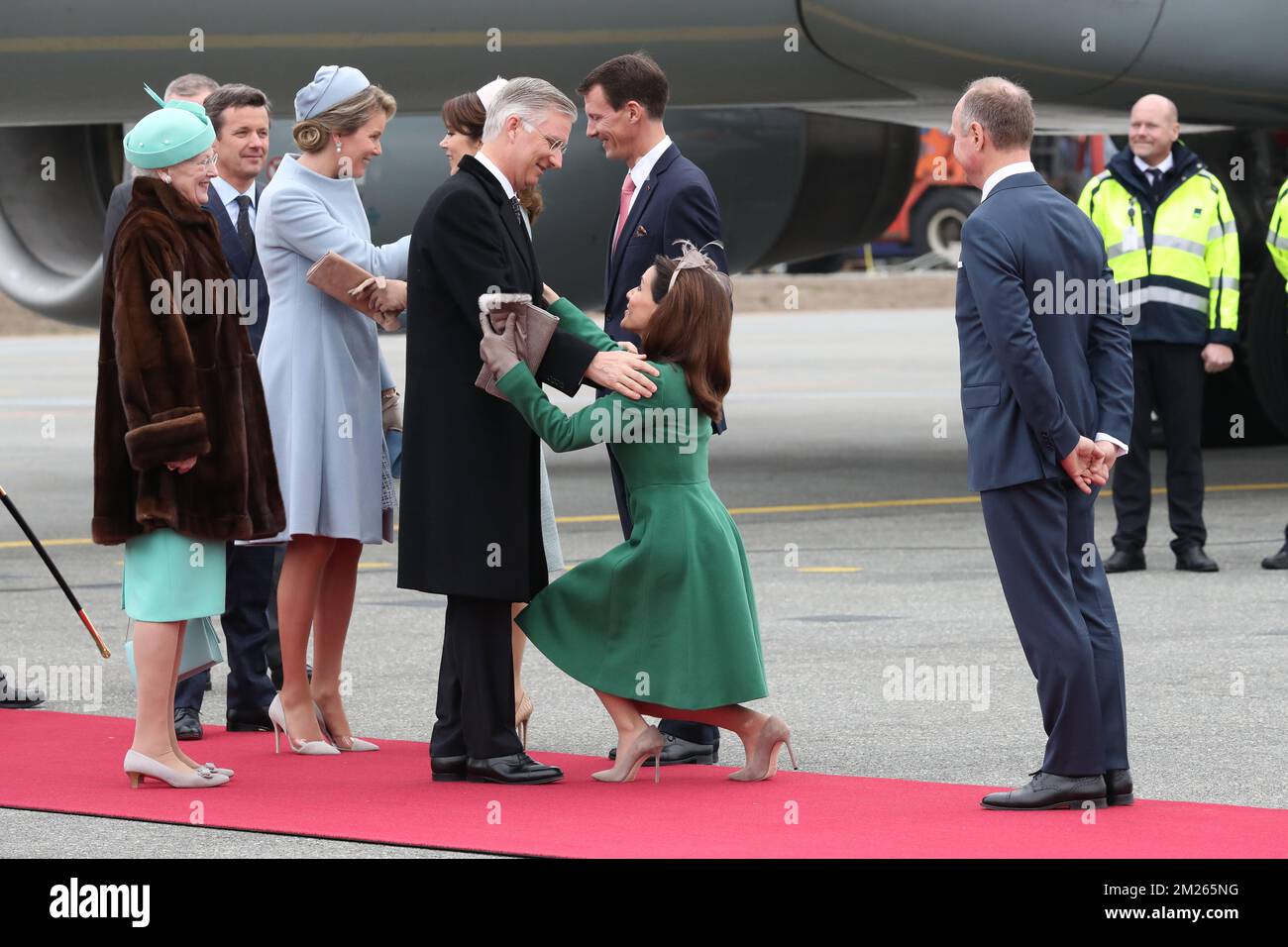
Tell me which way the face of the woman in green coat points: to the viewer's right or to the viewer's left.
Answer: to the viewer's left

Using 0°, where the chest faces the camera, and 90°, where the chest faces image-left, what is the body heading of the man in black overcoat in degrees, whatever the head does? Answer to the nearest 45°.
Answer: approximately 270°

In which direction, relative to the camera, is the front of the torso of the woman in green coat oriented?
to the viewer's left

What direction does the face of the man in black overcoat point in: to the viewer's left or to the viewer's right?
to the viewer's right

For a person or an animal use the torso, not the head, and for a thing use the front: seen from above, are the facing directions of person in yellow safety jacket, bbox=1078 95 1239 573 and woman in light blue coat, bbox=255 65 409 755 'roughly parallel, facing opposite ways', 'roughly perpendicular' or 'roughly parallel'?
roughly perpendicular

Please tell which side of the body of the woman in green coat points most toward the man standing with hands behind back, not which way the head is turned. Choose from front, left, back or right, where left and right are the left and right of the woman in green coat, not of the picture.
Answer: back

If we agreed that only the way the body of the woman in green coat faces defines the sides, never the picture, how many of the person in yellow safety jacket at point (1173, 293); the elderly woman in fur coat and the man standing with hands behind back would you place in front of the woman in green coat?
1

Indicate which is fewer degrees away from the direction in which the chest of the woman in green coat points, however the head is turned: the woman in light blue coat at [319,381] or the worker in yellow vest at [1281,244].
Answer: the woman in light blue coat

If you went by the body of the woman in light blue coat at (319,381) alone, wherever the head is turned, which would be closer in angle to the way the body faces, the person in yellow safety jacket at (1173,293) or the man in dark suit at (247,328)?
the person in yellow safety jacket

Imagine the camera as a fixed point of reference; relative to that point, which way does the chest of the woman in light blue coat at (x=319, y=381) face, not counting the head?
to the viewer's right

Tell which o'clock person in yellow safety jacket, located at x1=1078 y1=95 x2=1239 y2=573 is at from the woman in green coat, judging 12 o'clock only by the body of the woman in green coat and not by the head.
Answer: The person in yellow safety jacket is roughly at 4 o'clock from the woman in green coat.

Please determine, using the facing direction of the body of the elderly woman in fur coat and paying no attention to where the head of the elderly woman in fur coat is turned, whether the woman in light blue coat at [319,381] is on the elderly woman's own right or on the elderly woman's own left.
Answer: on the elderly woman's own left

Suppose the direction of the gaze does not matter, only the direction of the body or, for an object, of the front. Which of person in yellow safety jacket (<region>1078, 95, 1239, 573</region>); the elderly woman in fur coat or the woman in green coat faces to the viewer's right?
the elderly woman in fur coat

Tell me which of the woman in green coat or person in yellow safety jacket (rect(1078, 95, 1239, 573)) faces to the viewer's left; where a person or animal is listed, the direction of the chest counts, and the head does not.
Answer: the woman in green coat

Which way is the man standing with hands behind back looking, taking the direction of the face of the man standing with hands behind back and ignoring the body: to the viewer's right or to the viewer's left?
to the viewer's left

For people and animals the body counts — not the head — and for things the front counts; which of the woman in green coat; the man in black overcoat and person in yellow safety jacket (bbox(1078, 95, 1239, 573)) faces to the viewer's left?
the woman in green coat

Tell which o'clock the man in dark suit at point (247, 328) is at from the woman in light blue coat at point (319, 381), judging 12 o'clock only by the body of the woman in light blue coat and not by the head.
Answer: The man in dark suit is roughly at 8 o'clock from the woman in light blue coat.
